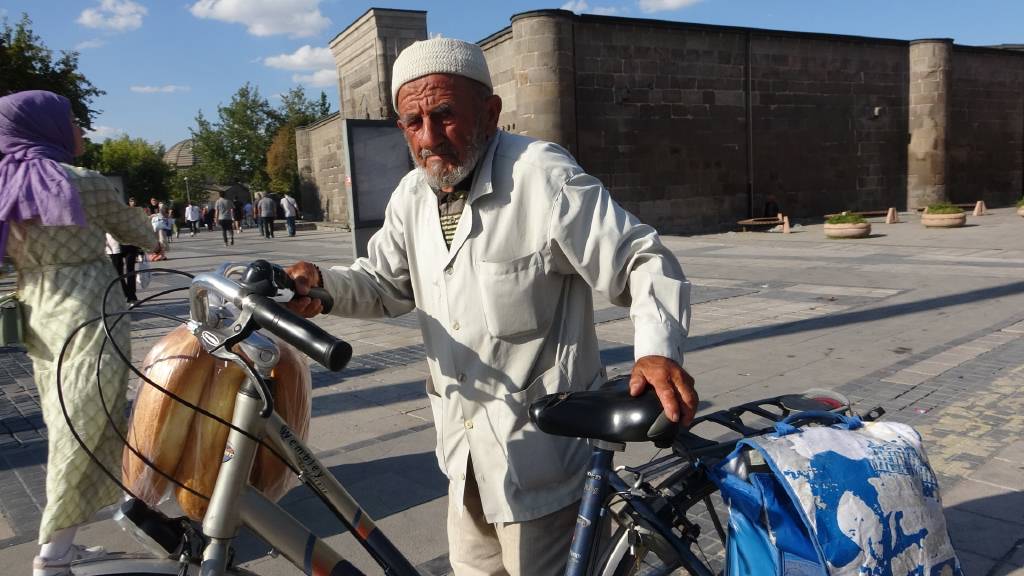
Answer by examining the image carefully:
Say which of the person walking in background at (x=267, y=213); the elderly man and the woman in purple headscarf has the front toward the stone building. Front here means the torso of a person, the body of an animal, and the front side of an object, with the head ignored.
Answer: the woman in purple headscarf

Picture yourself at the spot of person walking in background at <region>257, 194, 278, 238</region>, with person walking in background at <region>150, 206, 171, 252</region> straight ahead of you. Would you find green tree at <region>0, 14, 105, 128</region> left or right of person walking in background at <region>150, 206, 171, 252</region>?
right

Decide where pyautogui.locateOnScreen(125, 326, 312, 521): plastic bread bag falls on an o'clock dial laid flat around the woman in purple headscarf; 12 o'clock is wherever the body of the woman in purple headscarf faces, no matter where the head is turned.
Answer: The plastic bread bag is roughly at 4 o'clock from the woman in purple headscarf.

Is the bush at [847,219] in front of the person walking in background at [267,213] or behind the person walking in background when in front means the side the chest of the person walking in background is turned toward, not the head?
behind

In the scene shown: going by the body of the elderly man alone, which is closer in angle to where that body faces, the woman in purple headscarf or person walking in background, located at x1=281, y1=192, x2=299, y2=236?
the woman in purple headscarf

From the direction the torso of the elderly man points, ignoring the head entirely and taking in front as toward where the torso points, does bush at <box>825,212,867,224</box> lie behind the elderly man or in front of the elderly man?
behind

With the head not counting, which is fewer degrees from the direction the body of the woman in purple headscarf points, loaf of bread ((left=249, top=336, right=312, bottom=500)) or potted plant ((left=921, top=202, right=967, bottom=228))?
the potted plant
